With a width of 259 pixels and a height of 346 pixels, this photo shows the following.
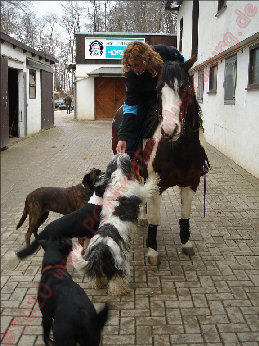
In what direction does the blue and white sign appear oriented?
toward the camera

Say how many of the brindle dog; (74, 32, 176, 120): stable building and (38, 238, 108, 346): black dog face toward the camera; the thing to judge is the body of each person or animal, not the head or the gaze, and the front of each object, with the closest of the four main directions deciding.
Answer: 1

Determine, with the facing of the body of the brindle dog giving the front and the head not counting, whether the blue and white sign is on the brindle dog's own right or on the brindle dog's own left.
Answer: on the brindle dog's own left

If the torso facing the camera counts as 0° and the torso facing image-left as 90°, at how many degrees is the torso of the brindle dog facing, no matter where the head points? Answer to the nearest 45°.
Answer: approximately 270°

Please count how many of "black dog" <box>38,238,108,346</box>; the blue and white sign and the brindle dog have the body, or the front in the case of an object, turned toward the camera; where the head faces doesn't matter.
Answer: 1

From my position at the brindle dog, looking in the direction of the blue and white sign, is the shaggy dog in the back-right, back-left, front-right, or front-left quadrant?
back-right

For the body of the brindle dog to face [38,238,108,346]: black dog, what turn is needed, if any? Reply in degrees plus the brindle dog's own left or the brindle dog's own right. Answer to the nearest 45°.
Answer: approximately 90° to the brindle dog's own right

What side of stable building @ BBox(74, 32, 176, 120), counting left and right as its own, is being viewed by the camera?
front

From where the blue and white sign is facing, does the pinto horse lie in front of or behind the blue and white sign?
in front

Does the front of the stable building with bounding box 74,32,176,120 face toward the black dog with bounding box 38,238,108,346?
yes

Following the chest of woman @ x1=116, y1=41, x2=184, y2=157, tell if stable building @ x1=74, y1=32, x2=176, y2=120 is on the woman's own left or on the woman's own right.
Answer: on the woman's own right

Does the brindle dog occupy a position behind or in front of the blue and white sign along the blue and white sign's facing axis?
in front

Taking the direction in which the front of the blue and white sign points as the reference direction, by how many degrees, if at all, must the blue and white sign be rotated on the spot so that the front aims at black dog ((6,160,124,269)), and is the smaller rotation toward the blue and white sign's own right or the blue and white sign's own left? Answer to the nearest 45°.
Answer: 0° — it already faces it

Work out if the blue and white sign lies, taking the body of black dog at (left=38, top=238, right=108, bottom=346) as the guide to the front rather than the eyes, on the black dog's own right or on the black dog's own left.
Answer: on the black dog's own right

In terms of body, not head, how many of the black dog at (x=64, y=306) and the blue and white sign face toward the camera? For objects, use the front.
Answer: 1

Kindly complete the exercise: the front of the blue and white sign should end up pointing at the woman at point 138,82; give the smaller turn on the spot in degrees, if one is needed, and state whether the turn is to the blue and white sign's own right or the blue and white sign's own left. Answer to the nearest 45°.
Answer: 0° — it already faces them
